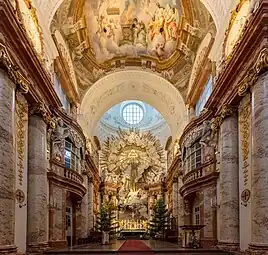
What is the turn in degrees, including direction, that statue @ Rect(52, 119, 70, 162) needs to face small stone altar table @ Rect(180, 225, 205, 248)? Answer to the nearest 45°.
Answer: approximately 45° to its left

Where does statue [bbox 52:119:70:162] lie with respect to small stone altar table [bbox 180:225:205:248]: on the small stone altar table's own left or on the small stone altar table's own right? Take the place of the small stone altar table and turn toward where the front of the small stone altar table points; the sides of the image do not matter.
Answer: on the small stone altar table's own right

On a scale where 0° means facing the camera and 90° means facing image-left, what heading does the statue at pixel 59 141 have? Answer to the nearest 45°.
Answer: approximately 315°

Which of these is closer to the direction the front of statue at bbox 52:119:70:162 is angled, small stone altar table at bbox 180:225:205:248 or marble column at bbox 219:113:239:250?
the marble column
